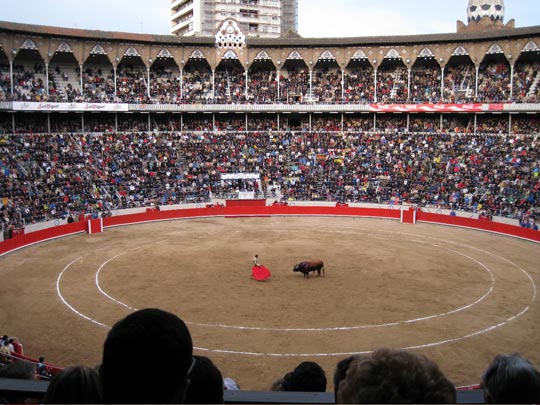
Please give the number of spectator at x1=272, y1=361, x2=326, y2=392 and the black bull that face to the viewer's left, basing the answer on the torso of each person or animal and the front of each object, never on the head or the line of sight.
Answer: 1

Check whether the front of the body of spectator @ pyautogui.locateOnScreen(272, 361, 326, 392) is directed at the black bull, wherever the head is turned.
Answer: yes

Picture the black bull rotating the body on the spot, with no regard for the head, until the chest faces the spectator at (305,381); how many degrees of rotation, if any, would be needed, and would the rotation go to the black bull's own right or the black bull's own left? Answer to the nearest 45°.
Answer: approximately 90° to the black bull's own left

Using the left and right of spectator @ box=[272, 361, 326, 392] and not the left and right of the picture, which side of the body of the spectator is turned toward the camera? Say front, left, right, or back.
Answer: back

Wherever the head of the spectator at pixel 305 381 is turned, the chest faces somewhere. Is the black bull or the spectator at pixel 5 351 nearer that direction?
the black bull

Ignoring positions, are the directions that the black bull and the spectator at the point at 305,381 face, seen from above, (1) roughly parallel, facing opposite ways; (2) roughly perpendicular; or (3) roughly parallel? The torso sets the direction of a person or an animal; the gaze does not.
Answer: roughly perpendicular

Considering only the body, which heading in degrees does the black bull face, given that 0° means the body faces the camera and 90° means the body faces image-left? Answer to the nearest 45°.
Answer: approximately 90°

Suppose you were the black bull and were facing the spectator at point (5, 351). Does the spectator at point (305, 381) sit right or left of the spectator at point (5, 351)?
left

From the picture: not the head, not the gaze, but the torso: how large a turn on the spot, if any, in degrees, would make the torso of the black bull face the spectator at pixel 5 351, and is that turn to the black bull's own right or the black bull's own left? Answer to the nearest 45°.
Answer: approximately 45° to the black bull's own left

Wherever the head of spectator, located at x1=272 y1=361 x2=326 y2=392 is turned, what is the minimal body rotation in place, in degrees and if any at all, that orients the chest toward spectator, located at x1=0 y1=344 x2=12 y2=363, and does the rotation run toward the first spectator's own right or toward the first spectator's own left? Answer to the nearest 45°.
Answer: approximately 45° to the first spectator's own left
